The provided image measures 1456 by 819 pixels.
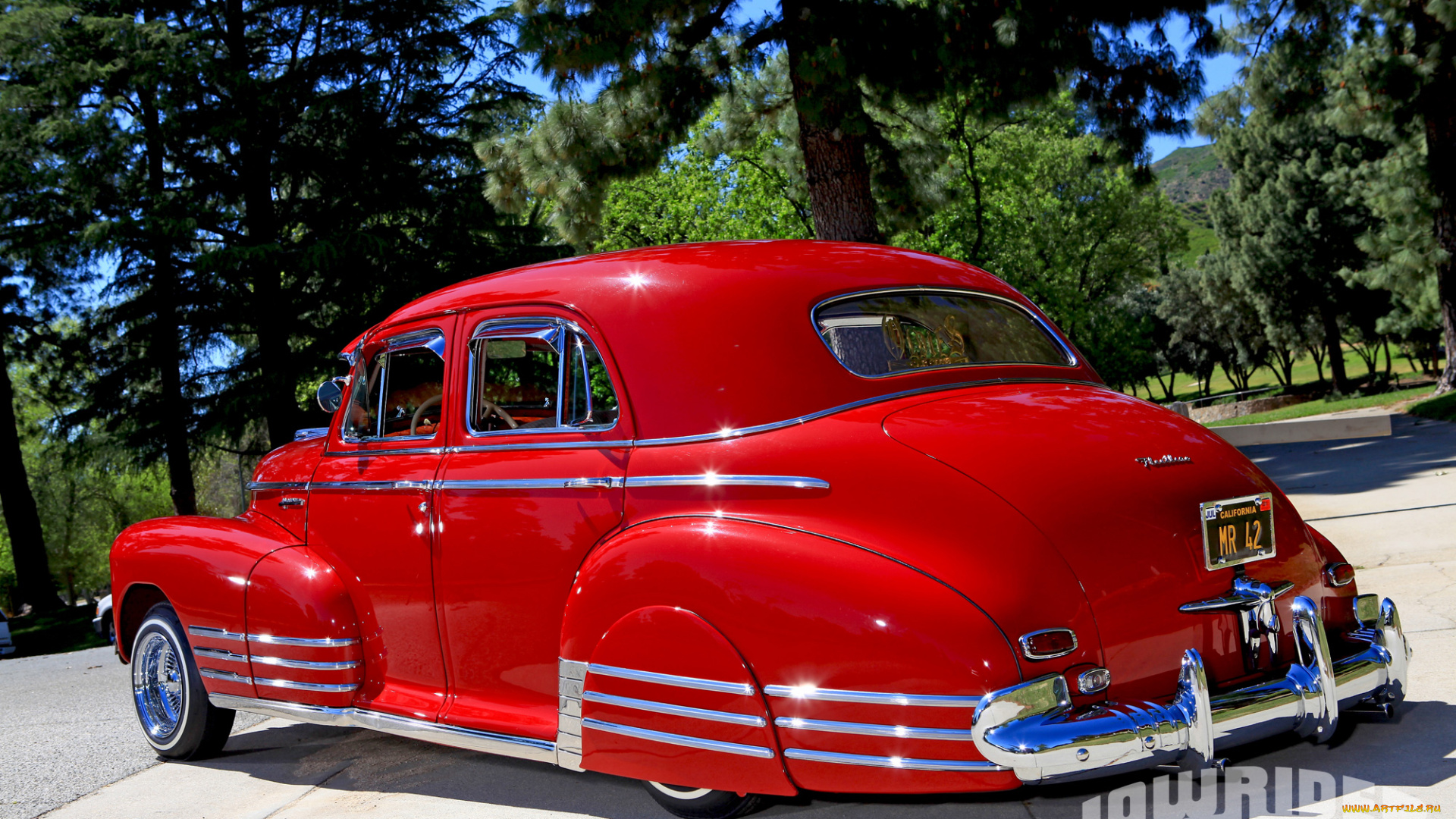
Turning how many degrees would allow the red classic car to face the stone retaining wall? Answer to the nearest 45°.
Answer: approximately 90° to its right

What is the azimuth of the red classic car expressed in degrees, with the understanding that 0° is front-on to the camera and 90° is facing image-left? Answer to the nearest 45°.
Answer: approximately 135°

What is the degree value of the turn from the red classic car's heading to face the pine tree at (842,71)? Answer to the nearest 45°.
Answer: approximately 45° to its right
